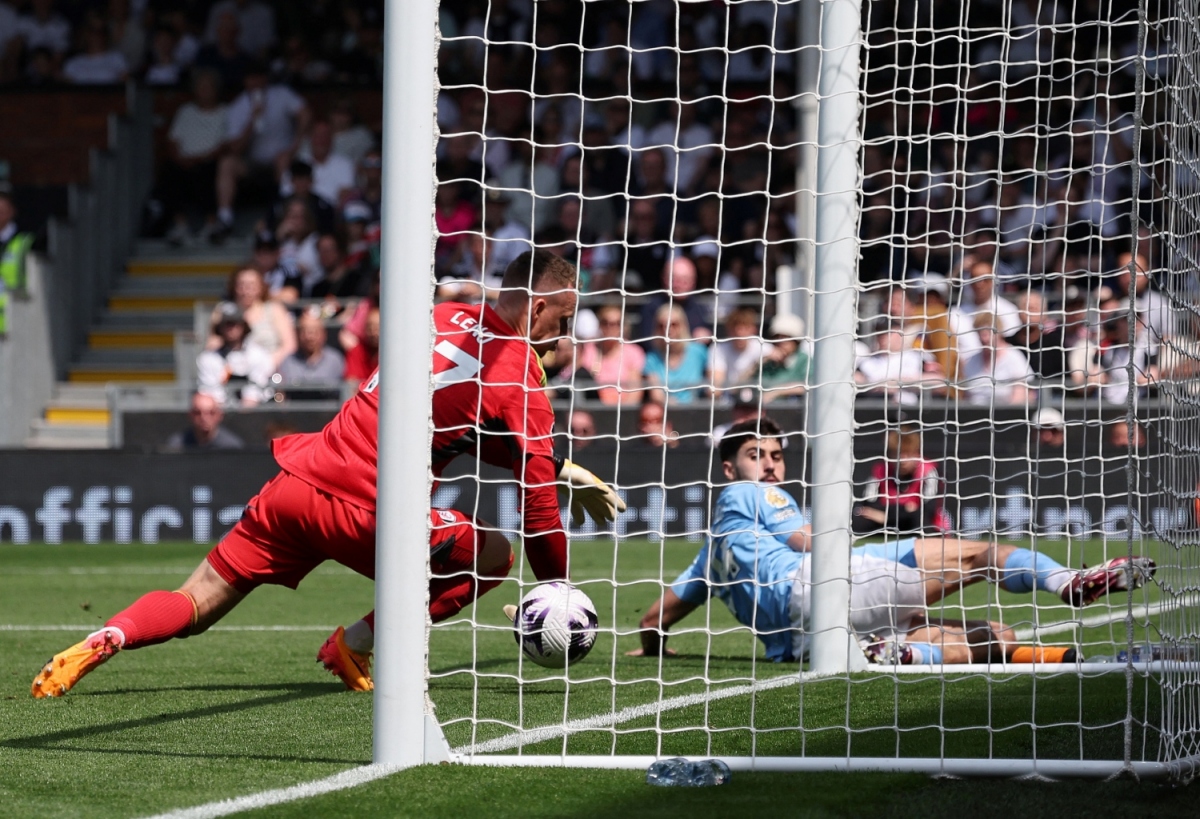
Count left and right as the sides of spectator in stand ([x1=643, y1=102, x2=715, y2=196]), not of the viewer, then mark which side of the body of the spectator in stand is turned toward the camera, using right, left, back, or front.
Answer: front

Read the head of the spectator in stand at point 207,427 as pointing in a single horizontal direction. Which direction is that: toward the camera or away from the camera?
toward the camera

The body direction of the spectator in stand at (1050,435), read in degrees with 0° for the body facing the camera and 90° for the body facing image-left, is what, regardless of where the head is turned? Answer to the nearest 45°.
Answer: approximately 0°

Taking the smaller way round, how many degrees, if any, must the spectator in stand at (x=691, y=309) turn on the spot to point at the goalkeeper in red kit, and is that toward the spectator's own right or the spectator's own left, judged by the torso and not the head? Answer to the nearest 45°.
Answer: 0° — they already face them

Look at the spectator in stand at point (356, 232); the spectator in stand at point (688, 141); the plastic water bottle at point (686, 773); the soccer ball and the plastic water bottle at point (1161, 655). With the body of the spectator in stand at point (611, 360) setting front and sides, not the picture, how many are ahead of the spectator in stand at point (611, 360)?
3

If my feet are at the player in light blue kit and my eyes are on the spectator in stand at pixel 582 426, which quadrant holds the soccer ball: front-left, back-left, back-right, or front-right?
back-left

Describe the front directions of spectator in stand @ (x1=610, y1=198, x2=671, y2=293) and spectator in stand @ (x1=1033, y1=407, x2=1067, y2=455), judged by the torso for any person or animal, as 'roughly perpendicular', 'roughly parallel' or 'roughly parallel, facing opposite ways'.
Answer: roughly parallel

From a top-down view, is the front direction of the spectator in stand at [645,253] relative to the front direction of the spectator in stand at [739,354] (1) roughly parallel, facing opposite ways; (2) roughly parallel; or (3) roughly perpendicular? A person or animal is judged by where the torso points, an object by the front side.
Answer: roughly parallel

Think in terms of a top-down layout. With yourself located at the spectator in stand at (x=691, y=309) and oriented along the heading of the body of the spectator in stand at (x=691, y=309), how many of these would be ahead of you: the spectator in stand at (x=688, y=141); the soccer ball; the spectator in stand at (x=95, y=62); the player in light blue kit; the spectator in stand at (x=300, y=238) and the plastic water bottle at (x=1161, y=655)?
3

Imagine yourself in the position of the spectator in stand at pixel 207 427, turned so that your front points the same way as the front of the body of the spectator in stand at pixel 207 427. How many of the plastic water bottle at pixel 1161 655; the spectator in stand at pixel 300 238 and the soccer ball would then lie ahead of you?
2

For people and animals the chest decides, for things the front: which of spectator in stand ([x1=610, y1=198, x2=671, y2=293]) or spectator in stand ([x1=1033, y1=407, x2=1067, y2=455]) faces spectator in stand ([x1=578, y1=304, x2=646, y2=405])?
spectator in stand ([x1=610, y1=198, x2=671, y2=293])

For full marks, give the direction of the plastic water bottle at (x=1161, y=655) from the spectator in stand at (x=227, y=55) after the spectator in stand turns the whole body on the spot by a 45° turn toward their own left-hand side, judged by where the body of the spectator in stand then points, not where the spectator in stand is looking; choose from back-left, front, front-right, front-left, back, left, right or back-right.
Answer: front-right

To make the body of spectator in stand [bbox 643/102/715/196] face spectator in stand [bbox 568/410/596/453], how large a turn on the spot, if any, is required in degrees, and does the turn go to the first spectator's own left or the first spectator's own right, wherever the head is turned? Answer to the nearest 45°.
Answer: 0° — they already face them

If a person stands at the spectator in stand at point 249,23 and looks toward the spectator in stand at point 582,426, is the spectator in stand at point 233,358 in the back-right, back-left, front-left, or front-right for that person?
front-right

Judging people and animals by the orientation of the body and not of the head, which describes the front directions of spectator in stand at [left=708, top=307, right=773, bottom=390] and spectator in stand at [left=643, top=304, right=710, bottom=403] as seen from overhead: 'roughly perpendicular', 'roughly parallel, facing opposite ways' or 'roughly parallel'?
roughly parallel

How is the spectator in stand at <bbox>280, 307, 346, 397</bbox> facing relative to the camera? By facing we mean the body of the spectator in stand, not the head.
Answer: toward the camera

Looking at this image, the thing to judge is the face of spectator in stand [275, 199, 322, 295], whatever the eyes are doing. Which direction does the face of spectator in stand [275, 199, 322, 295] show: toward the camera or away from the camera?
toward the camera

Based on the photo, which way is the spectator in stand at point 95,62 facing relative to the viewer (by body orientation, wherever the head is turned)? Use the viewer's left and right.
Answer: facing the viewer

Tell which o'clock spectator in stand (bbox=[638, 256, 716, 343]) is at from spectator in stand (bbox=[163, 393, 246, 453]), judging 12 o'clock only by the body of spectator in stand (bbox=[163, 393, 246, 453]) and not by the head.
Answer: spectator in stand (bbox=[638, 256, 716, 343]) is roughly at 9 o'clock from spectator in stand (bbox=[163, 393, 246, 453]).

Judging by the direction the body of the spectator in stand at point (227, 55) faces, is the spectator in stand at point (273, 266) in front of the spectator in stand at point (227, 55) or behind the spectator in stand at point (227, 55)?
in front
